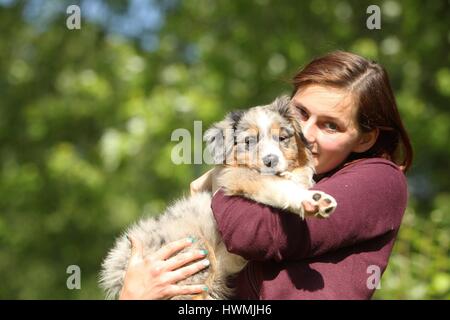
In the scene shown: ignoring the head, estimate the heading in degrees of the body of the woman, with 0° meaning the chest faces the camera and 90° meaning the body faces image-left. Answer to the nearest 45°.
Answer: approximately 90°
